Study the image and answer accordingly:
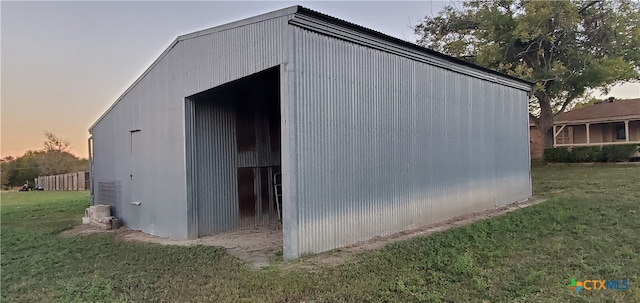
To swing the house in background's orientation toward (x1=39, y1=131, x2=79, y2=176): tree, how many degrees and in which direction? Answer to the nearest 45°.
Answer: approximately 90° to its right

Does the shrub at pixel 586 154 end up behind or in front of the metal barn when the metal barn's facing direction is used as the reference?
behind

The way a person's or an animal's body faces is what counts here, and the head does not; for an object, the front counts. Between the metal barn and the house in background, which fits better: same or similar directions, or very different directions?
same or similar directions

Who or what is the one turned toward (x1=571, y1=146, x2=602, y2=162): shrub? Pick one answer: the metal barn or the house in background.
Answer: the house in background

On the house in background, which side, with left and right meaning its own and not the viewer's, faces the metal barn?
front

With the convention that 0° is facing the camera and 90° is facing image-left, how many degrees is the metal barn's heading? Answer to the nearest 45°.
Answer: approximately 45°

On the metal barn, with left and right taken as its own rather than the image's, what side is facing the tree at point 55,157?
right

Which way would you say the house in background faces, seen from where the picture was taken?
facing the viewer

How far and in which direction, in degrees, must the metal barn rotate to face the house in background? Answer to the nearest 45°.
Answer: approximately 180°

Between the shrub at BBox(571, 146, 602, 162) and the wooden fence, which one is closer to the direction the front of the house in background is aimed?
the shrub

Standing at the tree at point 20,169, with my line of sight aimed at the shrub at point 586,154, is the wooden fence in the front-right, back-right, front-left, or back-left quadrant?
front-right

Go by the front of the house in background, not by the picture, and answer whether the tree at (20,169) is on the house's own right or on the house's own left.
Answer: on the house's own right

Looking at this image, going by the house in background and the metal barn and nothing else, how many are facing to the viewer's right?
0

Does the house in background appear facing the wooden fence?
no

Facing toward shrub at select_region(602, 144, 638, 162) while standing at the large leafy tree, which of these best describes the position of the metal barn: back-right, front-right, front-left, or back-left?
back-right

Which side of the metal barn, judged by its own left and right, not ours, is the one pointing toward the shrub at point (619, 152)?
back

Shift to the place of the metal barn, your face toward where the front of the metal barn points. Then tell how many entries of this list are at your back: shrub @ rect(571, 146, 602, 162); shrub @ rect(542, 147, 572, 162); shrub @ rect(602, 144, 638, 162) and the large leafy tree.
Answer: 4
